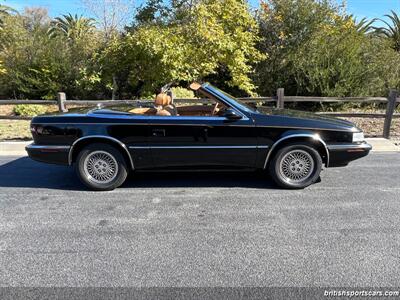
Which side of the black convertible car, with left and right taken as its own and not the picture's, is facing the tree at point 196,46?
left

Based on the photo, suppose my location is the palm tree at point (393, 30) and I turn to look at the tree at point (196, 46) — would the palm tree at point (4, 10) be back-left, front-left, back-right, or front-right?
front-right

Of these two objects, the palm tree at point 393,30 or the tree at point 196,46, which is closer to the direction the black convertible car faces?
the palm tree

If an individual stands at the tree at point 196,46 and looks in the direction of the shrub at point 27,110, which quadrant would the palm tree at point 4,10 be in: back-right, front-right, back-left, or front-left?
front-right

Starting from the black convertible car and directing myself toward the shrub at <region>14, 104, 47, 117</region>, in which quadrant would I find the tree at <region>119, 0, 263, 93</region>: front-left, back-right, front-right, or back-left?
front-right

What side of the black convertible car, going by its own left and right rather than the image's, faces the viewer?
right

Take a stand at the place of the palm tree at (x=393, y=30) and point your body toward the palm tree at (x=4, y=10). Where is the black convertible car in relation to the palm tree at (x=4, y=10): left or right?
left

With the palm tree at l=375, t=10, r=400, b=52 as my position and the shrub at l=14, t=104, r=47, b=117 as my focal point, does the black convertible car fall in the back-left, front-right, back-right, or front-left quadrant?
front-left

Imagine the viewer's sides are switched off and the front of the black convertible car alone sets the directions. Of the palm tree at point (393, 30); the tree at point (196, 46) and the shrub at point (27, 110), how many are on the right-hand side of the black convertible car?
0

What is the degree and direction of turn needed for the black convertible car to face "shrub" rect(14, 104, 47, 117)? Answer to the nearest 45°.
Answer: approximately 135° to its left

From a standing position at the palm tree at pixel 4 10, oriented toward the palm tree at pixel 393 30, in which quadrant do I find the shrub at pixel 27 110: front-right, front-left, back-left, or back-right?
front-right

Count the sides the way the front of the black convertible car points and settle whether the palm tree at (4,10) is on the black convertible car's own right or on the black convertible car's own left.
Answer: on the black convertible car's own left

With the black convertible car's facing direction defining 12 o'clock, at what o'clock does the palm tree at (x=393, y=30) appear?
The palm tree is roughly at 10 o'clock from the black convertible car.
